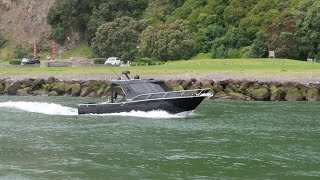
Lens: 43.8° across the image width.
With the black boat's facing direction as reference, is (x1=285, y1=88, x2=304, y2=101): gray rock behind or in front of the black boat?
in front

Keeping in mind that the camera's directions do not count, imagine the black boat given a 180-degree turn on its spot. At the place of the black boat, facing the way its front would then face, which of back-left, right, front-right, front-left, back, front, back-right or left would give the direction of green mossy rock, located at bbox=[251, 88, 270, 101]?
back-right

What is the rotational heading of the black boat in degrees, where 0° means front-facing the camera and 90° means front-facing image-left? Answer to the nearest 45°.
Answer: approximately 270°
